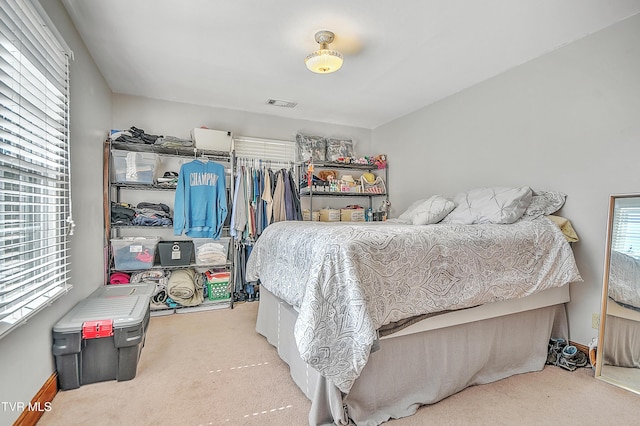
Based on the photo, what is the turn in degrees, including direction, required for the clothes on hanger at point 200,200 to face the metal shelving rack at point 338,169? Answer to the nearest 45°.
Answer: approximately 90° to its left

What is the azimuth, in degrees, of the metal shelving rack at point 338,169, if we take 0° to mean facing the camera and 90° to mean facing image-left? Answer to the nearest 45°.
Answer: approximately 0°

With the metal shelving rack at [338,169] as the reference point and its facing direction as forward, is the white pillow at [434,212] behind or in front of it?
in front

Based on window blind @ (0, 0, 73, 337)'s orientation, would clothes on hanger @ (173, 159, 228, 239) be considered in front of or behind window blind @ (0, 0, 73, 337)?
in front

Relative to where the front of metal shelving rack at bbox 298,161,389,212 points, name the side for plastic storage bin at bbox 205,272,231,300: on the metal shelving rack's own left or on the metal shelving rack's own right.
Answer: on the metal shelving rack's own right

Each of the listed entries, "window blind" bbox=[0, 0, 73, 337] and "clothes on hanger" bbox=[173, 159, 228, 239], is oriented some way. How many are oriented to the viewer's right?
1

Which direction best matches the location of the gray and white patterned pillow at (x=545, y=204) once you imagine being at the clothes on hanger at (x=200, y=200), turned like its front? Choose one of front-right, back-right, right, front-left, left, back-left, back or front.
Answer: front-left

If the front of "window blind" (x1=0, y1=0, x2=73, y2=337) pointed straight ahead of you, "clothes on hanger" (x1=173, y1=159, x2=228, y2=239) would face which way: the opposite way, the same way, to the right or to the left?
to the right

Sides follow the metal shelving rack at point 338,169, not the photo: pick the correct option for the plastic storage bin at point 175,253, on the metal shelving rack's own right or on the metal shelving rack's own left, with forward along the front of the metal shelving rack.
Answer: on the metal shelving rack's own right

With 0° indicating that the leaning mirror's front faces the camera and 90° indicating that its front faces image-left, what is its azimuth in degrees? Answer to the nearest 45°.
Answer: approximately 45°

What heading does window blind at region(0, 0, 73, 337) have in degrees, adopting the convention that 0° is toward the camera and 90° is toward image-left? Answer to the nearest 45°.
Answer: approximately 270°
